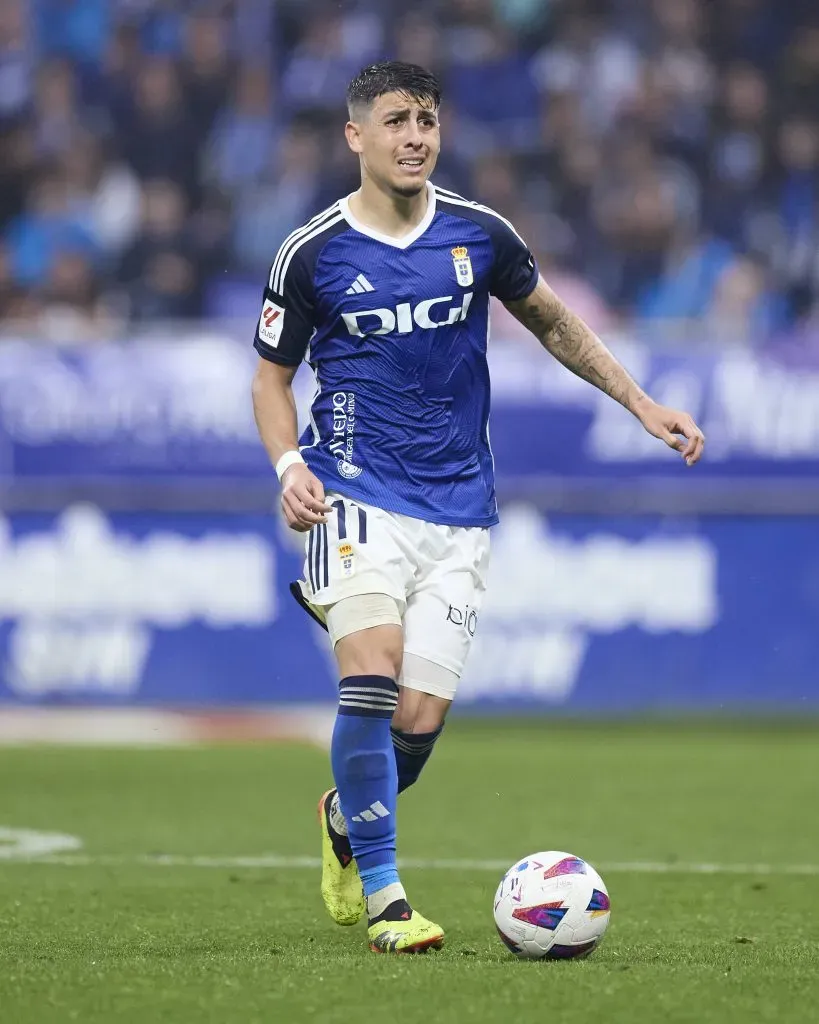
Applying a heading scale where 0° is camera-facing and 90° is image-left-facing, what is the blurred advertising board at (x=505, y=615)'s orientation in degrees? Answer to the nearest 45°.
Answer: approximately 0°

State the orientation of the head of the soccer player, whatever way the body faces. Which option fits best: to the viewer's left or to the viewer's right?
to the viewer's right

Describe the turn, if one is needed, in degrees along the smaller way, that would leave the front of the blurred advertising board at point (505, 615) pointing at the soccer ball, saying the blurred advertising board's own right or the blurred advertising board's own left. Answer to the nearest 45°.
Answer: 0° — it already faces it

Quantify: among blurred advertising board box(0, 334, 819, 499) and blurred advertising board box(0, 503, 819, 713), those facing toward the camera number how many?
2

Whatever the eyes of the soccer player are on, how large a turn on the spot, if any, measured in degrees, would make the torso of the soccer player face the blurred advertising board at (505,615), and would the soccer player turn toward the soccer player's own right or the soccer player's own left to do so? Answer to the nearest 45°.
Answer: approximately 135° to the soccer player's own left

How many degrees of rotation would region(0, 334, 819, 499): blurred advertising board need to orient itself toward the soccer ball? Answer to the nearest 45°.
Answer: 0° — it already faces it

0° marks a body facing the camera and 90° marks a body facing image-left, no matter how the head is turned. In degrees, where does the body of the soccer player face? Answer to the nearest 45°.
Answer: approximately 315°

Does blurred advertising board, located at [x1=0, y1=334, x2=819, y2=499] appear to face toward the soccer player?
yes
